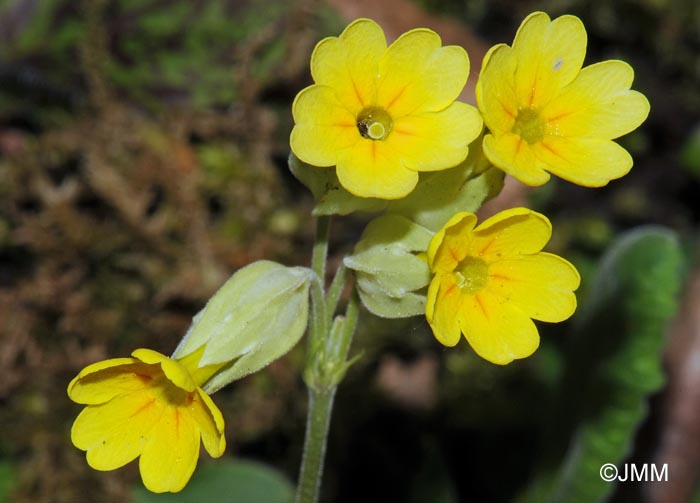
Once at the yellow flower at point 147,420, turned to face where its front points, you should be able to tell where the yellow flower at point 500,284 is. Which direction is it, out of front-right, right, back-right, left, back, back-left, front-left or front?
back-left

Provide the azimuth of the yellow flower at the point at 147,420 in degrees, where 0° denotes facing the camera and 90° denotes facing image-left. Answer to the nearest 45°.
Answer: approximately 45°
